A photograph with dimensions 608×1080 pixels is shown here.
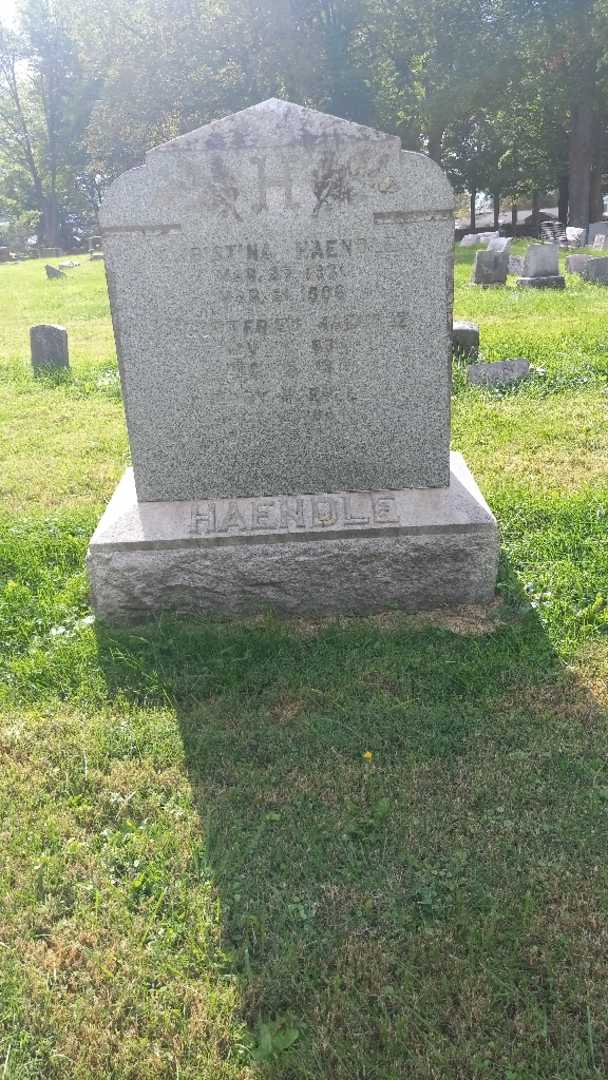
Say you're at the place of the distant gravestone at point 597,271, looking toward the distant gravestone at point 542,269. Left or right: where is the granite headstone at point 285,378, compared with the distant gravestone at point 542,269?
left

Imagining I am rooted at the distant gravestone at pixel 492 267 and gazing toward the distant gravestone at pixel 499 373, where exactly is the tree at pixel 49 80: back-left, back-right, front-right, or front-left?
back-right

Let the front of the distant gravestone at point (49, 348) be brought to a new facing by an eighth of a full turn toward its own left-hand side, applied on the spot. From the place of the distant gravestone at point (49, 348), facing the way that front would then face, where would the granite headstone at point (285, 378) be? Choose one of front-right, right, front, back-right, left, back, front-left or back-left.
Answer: front-right

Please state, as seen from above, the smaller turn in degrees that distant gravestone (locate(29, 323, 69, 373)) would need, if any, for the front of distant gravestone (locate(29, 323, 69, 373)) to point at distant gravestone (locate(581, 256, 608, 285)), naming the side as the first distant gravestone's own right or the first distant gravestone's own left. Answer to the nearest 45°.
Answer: approximately 90° to the first distant gravestone's own left

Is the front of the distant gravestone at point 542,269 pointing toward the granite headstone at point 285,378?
yes

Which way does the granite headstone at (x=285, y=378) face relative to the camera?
toward the camera

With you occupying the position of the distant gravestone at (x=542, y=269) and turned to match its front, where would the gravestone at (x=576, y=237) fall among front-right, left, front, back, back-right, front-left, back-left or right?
back

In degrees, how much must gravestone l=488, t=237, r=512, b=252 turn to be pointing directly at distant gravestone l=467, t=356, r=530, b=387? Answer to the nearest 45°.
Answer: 0° — it already faces it

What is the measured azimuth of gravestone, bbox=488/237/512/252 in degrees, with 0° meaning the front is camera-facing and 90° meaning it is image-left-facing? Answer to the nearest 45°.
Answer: approximately 0°

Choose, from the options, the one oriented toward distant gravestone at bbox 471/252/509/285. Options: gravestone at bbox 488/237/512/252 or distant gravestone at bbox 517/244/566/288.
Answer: the gravestone

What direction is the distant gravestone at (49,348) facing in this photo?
toward the camera

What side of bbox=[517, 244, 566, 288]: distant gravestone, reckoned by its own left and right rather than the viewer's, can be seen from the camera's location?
front

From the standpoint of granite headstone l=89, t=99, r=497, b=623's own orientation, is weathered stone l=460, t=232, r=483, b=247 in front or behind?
behind

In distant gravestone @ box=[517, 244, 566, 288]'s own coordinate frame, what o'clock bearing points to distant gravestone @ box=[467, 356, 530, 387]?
distant gravestone @ box=[467, 356, 530, 387] is roughly at 12 o'clock from distant gravestone @ box=[517, 244, 566, 288].
